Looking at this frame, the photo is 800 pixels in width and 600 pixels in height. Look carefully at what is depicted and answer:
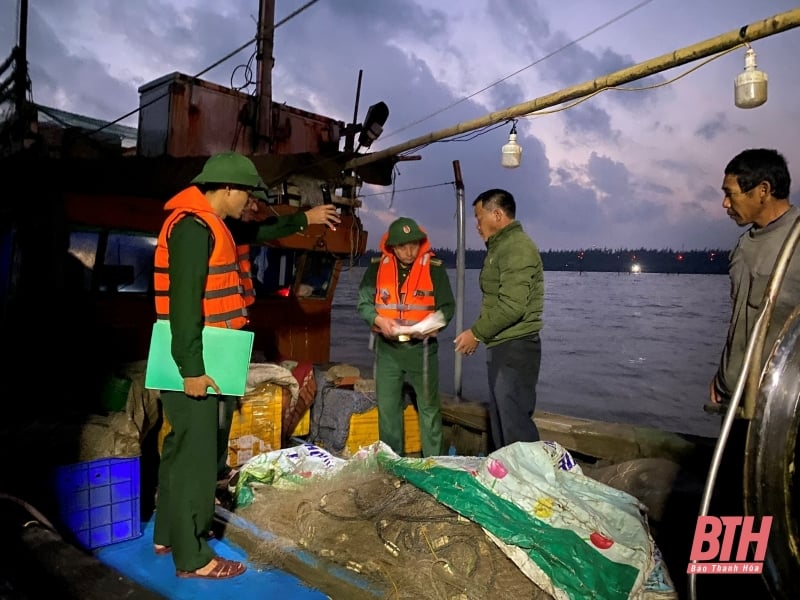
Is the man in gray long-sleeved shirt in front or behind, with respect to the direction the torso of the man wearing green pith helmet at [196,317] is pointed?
in front

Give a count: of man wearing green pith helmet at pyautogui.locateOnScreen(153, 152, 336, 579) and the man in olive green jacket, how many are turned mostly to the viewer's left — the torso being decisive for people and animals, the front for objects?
1

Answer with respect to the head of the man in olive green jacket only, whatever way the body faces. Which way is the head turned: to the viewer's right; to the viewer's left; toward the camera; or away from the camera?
to the viewer's left

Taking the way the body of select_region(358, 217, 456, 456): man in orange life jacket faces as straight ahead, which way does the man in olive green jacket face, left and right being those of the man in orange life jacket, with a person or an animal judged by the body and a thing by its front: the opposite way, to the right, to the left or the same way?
to the right

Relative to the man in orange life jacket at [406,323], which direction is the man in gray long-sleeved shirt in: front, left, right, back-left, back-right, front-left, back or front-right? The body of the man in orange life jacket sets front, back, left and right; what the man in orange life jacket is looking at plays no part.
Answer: front-left

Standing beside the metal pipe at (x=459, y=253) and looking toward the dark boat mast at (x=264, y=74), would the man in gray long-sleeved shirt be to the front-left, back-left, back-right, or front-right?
back-left

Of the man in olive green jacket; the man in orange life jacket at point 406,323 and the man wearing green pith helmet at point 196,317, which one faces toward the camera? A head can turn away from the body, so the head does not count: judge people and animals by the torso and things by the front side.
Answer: the man in orange life jacket

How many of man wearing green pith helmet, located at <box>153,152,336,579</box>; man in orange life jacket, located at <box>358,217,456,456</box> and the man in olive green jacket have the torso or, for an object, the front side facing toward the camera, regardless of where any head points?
1

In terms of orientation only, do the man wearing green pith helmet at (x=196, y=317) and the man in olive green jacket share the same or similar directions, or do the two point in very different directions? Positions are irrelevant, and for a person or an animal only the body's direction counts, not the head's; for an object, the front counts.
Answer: very different directions

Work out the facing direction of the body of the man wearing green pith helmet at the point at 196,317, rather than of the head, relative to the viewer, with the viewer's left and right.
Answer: facing to the right of the viewer

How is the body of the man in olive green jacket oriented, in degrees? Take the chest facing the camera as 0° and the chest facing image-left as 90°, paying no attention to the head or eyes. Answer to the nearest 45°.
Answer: approximately 90°

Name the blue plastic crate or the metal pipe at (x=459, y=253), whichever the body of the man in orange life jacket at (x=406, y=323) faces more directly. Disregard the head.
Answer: the blue plastic crate

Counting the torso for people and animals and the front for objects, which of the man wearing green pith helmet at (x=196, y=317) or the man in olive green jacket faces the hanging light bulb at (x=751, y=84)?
the man wearing green pith helmet

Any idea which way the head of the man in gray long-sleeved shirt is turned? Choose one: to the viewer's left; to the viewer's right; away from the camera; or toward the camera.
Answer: to the viewer's left

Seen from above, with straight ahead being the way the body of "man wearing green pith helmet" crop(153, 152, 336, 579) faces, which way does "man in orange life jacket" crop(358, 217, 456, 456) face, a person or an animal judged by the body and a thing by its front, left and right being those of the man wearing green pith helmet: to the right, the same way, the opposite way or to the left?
to the right

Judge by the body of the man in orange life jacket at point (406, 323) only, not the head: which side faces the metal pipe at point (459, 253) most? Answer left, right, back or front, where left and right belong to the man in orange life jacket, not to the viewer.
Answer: back

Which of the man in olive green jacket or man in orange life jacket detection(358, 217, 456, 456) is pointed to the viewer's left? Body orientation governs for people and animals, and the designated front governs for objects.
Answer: the man in olive green jacket

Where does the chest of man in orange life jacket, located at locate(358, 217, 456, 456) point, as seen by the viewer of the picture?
toward the camera
